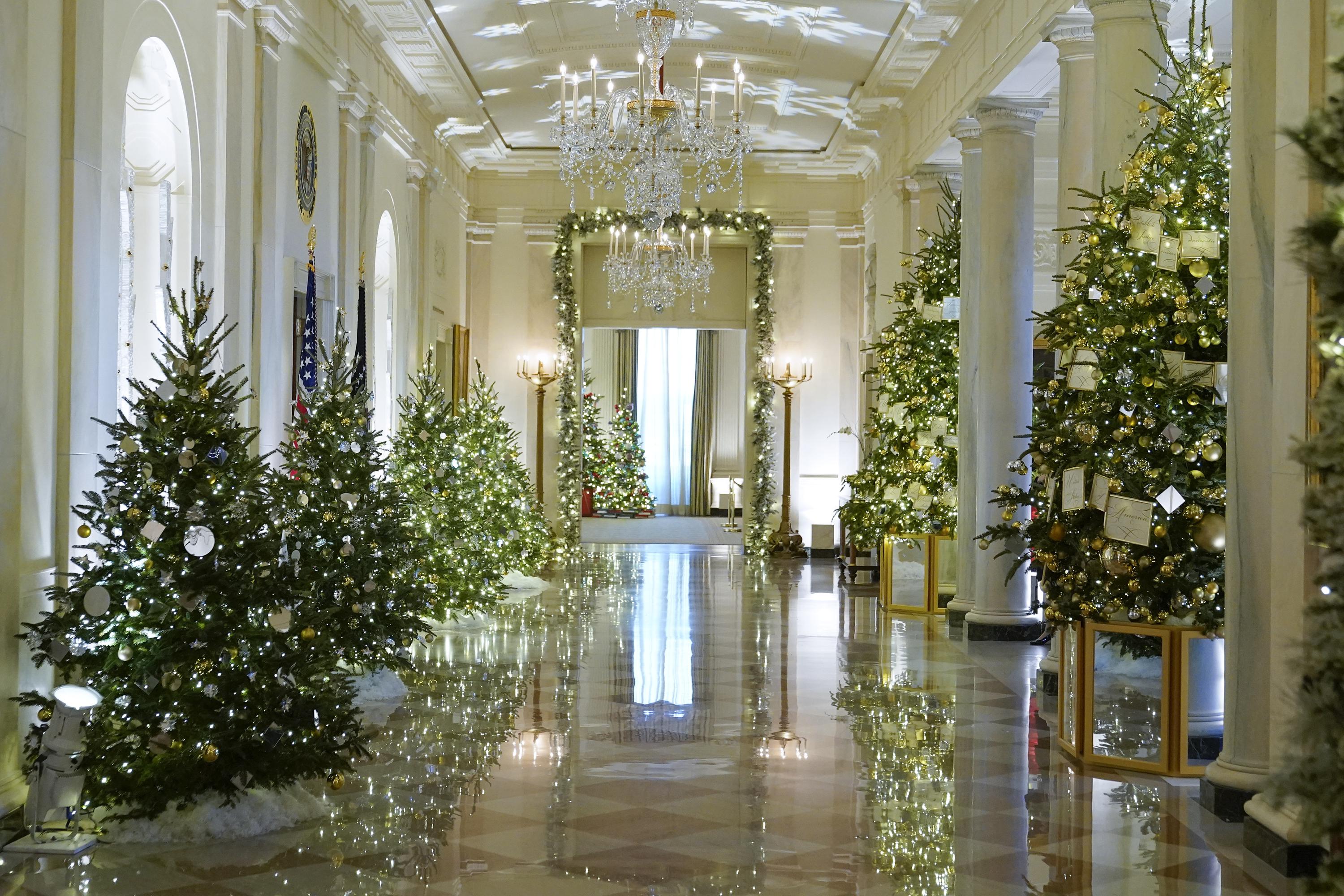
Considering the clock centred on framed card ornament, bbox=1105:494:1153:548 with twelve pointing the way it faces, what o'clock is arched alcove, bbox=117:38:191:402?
The arched alcove is roughly at 3 o'clock from the framed card ornament.

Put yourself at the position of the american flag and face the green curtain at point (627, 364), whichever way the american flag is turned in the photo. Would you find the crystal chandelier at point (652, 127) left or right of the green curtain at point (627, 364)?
right

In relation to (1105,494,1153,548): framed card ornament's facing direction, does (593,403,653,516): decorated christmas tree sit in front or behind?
behind

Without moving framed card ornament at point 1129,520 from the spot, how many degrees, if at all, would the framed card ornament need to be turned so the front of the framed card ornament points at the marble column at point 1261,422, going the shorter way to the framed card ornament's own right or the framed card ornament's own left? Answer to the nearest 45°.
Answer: approximately 45° to the framed card ornament's own left

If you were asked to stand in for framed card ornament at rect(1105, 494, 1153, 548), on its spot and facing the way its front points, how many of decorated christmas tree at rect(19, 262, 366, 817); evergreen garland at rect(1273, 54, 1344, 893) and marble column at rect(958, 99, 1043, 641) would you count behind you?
1

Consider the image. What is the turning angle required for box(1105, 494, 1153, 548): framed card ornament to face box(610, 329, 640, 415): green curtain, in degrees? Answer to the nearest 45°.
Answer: approximately 135° to its right

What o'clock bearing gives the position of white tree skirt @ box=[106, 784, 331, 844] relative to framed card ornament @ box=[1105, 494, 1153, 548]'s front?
The white tree skirt is roughly at 2 o'clock from the framed card ornament.

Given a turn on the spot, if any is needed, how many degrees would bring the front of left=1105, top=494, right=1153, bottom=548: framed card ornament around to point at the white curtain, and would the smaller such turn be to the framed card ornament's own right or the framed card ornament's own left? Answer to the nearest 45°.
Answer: approximately 135° to the framed card ornament's own right

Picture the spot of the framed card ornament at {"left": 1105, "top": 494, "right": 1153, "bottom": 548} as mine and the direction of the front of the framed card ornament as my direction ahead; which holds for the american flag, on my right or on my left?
on my right

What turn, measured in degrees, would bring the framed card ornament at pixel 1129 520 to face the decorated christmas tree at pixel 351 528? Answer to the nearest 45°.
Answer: approximately 90° to its right

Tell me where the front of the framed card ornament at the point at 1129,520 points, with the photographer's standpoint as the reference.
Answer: facing the viewer

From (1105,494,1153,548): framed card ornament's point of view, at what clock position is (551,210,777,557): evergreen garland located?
The evergreen garland is roughly at 5 o'clock from the framed card ornament.
